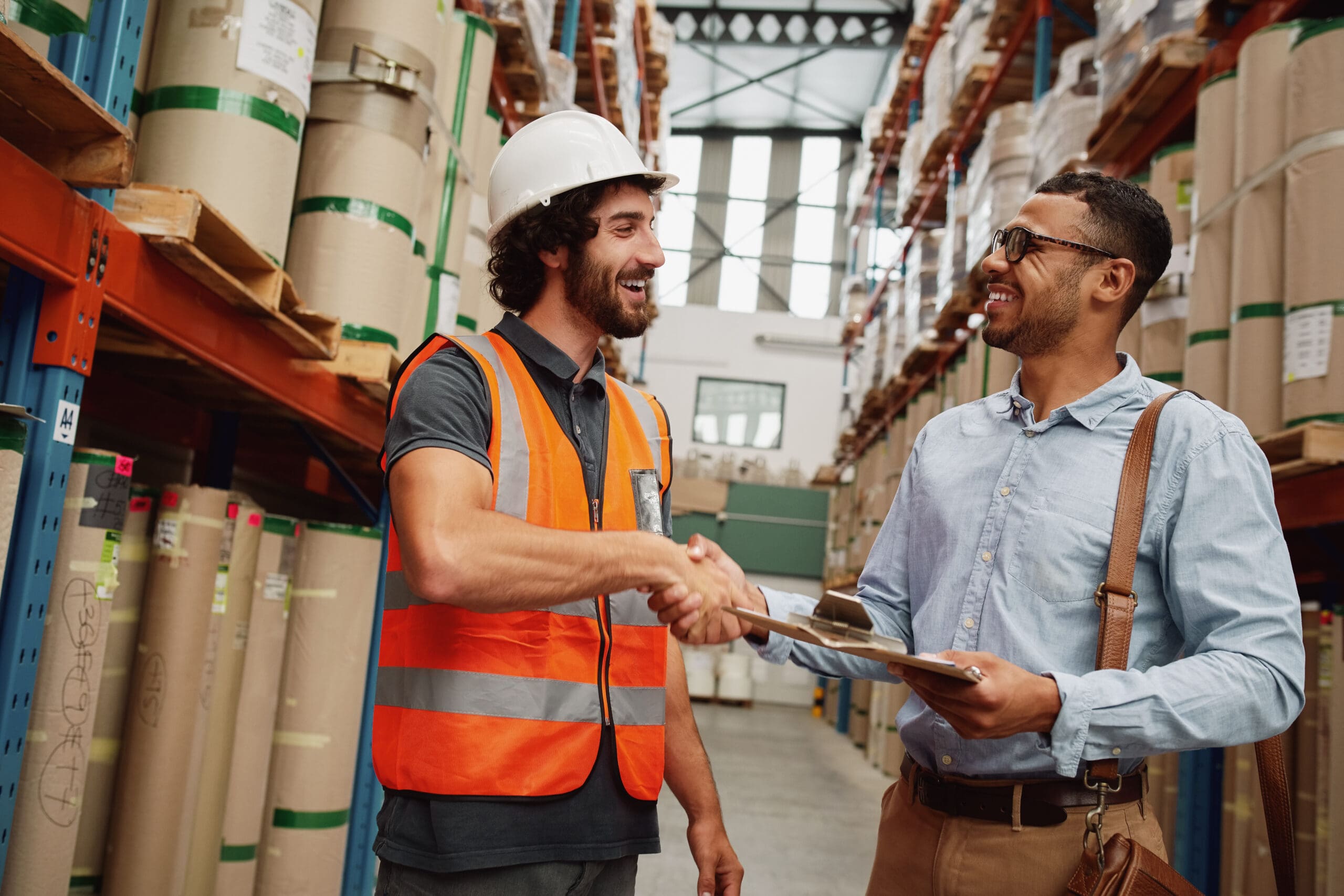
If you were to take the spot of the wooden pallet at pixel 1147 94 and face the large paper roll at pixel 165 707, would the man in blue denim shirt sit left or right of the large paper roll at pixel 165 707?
left

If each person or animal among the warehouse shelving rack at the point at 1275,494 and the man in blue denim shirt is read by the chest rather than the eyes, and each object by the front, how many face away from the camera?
0

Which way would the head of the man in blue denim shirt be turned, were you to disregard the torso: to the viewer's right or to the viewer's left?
to the viewer's left

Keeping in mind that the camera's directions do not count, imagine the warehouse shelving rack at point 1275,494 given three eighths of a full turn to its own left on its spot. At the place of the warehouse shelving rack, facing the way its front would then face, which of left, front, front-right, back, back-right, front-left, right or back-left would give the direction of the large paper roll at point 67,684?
right

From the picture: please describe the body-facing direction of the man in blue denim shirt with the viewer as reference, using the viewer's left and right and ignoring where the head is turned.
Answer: facing the viewer and to the left of the viewer

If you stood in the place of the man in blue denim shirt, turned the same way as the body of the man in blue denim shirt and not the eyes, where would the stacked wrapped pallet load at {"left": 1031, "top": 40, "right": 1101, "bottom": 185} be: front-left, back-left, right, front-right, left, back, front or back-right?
back-right

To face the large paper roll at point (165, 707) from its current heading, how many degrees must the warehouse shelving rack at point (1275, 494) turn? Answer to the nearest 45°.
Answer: approximately 45° to its left

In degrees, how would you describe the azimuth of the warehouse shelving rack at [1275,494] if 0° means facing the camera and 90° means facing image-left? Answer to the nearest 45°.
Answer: approximately 90°

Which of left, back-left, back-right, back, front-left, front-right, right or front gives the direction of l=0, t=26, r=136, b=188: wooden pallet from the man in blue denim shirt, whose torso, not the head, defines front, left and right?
front-right

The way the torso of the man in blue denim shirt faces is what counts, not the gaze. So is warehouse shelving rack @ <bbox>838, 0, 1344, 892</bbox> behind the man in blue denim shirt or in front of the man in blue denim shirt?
behind

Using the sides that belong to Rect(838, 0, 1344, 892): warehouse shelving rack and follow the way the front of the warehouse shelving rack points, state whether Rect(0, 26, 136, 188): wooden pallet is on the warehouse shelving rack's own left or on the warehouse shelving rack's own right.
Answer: on the warehouse shelving rack's own left
